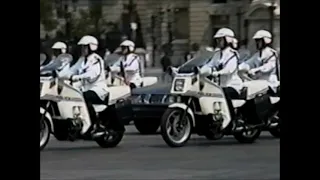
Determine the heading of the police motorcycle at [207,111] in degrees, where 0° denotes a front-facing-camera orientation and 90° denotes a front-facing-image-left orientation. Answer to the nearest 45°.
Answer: approximately 45°

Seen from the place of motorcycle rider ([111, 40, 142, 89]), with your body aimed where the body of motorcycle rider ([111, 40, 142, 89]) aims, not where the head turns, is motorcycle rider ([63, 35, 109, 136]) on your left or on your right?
on your left

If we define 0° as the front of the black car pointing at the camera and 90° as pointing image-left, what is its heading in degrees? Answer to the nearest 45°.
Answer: approximately 45°

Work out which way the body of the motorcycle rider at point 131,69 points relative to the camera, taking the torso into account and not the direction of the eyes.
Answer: to the viewer's left

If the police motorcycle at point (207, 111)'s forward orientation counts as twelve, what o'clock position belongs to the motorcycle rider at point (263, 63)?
The motorcycle rider is roughly at 6 o'clock from the police motorcycle.

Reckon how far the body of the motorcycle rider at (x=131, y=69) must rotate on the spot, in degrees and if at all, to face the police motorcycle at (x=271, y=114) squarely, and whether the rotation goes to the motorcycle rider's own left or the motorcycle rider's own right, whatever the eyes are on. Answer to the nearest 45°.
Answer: approximately 135° to the motorcycle rider's own left

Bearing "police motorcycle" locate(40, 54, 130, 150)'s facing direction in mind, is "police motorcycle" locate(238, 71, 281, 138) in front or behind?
behind

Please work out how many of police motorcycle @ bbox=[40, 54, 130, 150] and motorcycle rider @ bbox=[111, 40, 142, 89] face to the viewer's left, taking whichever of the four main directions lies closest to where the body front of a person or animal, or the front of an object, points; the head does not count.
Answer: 2

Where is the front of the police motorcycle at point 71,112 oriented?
to the viewer's left

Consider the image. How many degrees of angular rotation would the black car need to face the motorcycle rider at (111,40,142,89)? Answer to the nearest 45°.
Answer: approximately 90° to its right

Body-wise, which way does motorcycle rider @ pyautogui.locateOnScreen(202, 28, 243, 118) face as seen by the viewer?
to the viewer's left
